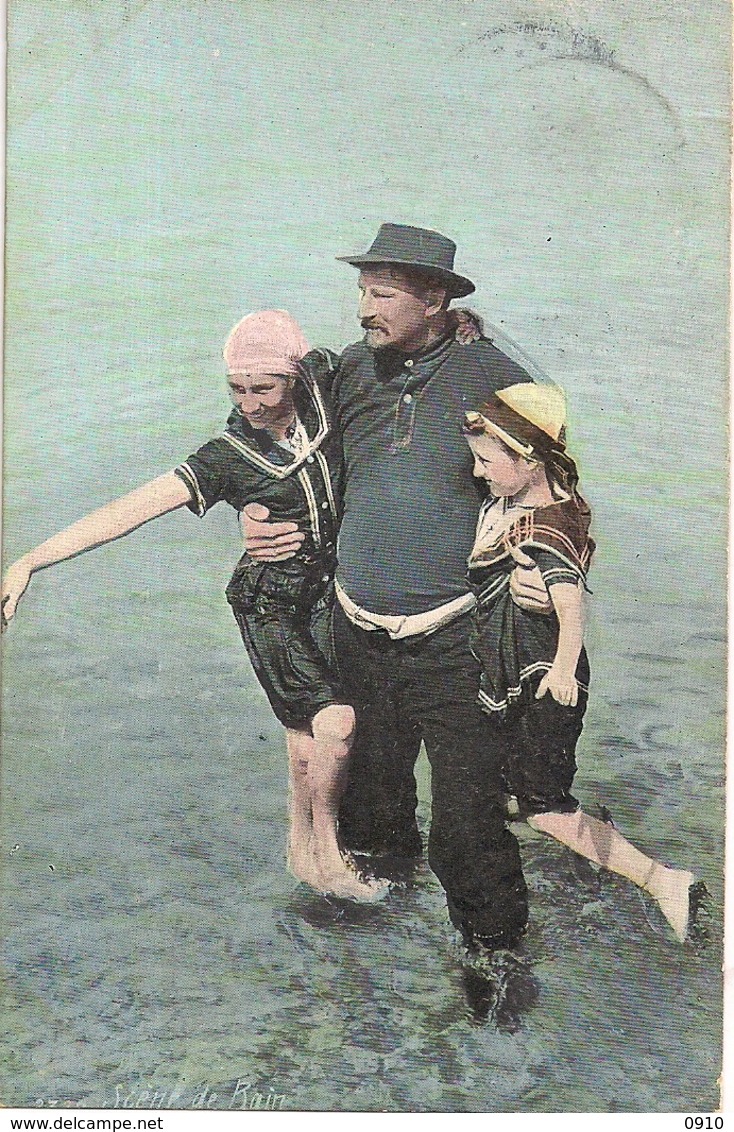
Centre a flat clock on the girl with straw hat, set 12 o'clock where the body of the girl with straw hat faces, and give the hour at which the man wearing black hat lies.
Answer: The man wearing black hat is roughly at 1 o'clock from the girl with straw hat.

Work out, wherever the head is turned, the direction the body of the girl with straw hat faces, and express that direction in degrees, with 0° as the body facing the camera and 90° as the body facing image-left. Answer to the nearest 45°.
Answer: approximately 45°

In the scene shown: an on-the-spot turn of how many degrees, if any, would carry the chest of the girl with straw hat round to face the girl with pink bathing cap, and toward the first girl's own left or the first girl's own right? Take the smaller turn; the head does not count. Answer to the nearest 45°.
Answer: approximately 45° to the first girl's own right
